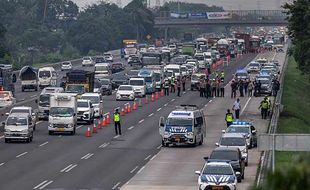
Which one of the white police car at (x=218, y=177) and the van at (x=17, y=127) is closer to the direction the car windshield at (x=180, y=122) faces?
the white police car

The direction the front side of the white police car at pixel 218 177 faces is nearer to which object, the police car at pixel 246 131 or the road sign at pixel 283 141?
the road sign

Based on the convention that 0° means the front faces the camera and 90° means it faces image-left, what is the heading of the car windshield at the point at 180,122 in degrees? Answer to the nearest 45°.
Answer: approximately 0°

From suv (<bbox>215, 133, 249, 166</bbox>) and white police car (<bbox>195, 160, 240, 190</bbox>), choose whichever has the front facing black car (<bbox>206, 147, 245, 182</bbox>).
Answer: the suv

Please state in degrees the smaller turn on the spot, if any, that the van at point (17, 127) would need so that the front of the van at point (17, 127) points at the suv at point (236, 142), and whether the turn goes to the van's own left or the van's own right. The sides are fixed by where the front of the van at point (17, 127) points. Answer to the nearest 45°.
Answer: approximately 45° to the van's own left
